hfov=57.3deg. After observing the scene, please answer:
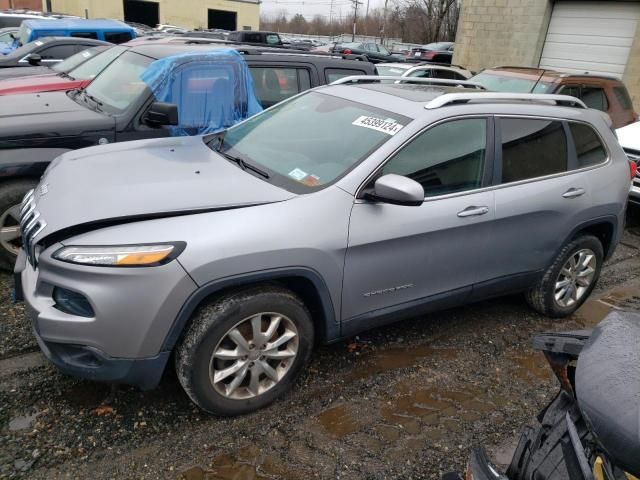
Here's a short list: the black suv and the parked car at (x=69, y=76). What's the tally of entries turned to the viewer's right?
0

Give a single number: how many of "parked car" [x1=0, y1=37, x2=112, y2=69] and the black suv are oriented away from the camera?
0

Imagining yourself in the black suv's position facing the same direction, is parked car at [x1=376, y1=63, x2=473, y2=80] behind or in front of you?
behind

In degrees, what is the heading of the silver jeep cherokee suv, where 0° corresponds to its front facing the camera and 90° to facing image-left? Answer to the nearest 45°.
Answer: approximately 45°

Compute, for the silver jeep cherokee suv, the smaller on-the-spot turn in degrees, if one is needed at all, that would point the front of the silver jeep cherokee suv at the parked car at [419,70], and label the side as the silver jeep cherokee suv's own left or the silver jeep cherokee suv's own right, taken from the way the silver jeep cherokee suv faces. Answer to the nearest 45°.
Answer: approximately 135° to the silver jeep cherokee suv's own right

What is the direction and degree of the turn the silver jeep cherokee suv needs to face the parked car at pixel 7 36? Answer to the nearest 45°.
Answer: approximately 90° to its right

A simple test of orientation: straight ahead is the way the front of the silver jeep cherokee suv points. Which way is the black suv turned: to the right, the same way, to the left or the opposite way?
the same way

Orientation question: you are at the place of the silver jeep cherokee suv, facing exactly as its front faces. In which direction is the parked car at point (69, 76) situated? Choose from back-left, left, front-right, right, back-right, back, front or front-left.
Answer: right

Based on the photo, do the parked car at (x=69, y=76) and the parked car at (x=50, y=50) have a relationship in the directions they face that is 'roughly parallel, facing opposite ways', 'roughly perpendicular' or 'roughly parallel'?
roughly parallel

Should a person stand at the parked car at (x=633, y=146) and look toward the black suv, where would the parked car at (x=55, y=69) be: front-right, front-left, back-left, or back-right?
front-right

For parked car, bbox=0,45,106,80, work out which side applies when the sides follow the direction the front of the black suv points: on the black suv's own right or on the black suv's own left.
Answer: on the black suv's own right

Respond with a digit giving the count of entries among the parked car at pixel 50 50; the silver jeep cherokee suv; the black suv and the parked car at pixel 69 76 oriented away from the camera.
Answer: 0

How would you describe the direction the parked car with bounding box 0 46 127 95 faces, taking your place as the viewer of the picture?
facing the viewer and to the left of the viewer

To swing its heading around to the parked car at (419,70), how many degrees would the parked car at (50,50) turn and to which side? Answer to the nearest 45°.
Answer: approximately 135° to its left

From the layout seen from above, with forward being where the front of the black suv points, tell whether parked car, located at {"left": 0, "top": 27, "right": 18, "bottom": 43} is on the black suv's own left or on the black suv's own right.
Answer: on the black suv's own right
